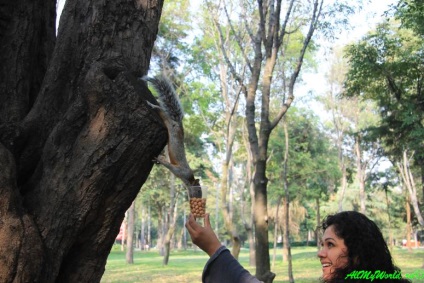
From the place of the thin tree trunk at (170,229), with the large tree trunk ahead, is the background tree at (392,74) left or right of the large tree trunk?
left

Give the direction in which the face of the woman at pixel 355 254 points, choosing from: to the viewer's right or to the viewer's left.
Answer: to the viewer's left

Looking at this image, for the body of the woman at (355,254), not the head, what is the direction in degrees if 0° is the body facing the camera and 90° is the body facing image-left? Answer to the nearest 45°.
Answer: approximately 90°

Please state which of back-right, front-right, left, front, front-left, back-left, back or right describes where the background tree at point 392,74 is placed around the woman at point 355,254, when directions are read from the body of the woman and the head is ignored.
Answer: right

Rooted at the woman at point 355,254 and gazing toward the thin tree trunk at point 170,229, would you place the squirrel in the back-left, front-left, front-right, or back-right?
front-left
